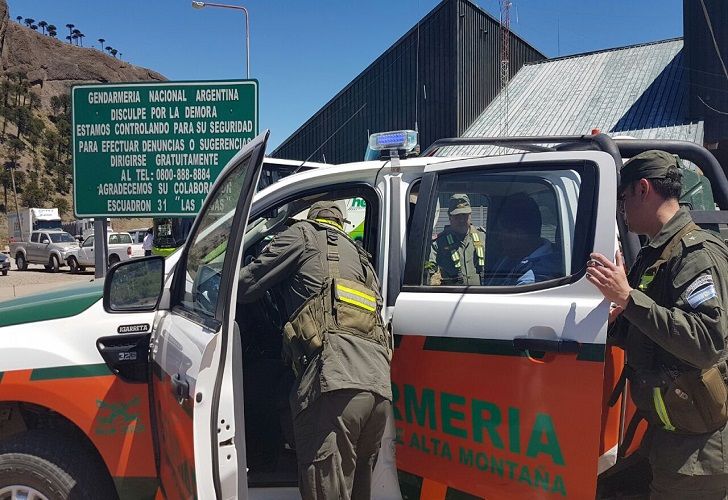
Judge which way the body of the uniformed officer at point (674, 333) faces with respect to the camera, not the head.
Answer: to the viewer's left

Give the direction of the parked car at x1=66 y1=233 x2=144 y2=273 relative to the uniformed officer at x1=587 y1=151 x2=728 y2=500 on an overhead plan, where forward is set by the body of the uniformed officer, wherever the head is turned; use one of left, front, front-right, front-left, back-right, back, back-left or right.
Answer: front-right

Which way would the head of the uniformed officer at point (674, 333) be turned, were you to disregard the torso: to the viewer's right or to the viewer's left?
to the viewer's left

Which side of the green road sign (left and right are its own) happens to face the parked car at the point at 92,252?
back

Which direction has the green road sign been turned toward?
toward the camera

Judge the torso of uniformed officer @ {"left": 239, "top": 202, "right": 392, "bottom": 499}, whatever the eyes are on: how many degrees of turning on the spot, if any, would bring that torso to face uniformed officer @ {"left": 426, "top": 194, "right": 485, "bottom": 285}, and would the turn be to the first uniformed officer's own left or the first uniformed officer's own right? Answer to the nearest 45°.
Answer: approximately 90° to the first uniformed officer's own right

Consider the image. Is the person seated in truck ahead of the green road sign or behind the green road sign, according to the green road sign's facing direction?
ahead

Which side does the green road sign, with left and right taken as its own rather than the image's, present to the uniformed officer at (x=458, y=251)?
front

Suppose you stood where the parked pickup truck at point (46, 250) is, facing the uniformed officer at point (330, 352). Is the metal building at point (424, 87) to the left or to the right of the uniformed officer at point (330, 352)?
left

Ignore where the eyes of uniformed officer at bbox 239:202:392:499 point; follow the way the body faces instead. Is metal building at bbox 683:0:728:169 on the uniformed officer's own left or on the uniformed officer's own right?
on the uniformed officer's own right

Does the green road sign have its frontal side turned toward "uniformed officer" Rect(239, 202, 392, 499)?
yes

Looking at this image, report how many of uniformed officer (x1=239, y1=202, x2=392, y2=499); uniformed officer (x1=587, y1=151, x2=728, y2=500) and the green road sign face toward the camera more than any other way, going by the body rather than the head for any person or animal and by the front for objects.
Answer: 1
